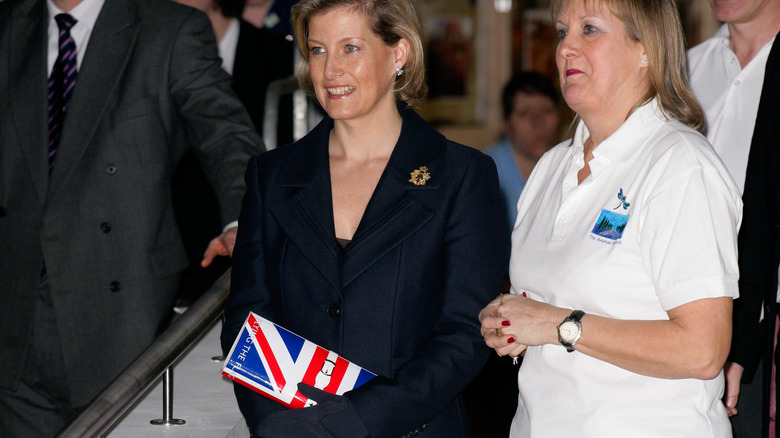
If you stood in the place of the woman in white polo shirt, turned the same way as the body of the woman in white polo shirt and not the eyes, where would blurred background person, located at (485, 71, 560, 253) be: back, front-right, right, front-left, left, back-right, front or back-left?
back-right

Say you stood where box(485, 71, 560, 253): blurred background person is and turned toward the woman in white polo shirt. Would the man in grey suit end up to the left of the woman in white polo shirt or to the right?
right

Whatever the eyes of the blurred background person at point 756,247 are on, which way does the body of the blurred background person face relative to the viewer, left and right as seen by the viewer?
facing the viewer and to the left of the viewer

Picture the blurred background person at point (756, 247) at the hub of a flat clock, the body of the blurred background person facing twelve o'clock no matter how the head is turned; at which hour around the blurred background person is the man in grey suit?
The man in grey suit is roughly at 1 o'clock from the blurred background person.

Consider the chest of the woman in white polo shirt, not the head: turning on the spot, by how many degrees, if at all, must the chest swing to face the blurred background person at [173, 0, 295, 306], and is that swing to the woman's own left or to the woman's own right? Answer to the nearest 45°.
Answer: approximately 90° to the woman's own right
